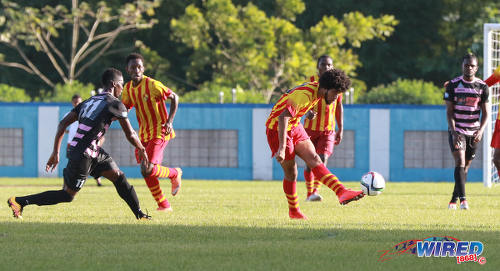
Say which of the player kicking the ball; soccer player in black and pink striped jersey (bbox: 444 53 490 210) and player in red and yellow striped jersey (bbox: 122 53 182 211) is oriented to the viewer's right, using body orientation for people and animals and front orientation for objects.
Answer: the player kicking the ball

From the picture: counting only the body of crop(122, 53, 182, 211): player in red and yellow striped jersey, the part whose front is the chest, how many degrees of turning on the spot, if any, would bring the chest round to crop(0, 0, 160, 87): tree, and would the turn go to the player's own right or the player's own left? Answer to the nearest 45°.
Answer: approximately 135° to the player's own right

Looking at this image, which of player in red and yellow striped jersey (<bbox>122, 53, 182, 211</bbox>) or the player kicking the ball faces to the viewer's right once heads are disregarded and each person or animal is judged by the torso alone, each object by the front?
the player kicking the ball

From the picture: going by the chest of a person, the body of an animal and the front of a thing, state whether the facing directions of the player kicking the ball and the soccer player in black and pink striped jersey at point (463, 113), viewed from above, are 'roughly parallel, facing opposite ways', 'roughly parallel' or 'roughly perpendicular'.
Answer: roughly perpendicular

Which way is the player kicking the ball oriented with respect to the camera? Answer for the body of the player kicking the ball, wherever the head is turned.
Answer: to the viewer's right

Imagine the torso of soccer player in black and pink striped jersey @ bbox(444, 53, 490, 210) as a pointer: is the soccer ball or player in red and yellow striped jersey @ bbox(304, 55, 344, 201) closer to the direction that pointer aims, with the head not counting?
the soccer ball

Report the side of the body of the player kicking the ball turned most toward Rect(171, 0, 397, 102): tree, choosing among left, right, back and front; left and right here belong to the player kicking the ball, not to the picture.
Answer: left
